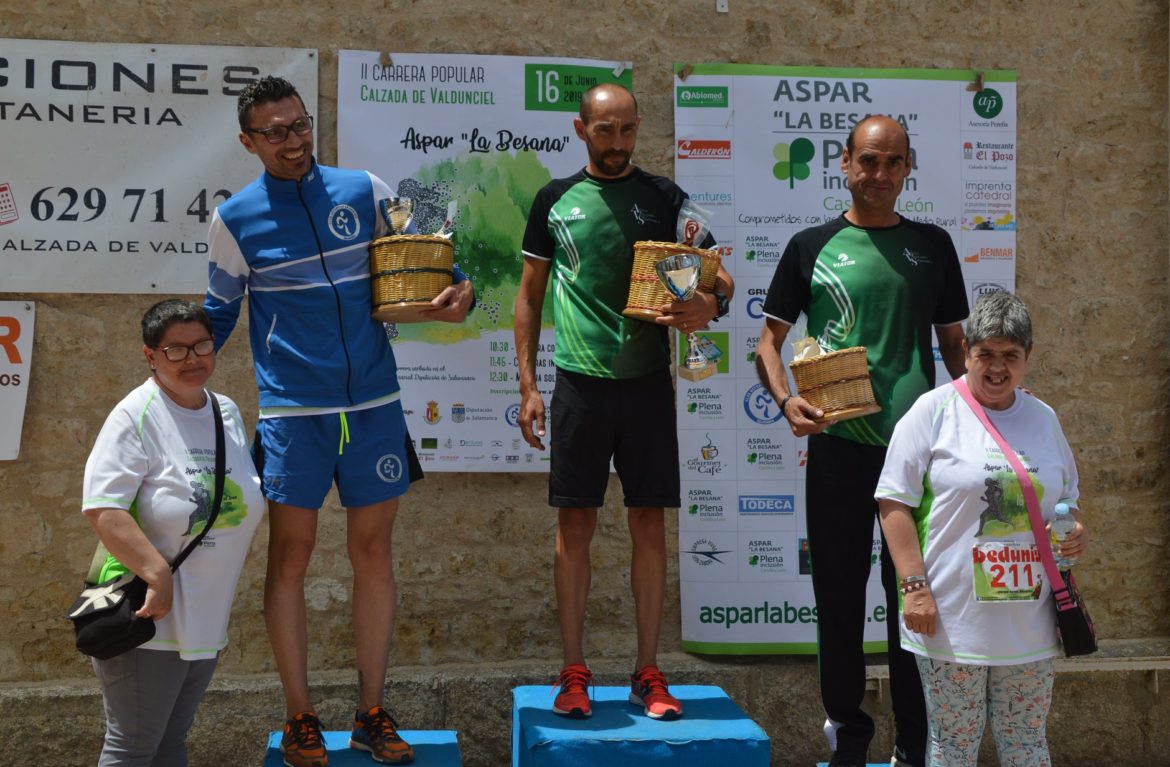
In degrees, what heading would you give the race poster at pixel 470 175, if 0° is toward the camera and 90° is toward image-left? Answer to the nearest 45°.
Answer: approximately 0°

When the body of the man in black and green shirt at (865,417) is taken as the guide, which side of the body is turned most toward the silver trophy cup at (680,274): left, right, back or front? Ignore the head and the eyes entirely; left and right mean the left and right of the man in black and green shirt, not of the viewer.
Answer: right

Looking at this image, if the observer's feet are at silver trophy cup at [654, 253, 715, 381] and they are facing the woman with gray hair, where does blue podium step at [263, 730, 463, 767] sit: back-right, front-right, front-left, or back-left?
back-right
